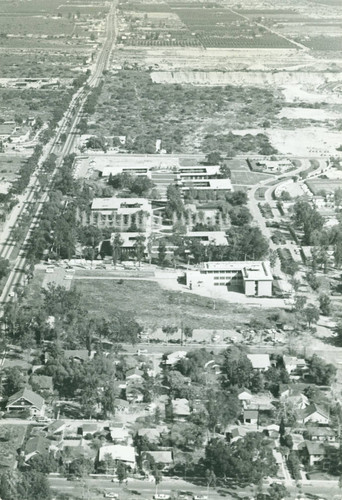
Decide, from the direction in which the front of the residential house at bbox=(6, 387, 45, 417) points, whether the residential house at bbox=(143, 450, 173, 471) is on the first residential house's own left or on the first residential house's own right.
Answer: on the first residential house's own left

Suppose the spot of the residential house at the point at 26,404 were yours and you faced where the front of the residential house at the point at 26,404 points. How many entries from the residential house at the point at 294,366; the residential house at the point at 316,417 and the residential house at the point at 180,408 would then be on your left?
3

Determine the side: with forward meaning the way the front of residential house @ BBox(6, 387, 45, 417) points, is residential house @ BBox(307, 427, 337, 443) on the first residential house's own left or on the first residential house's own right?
on the first residential house's own left

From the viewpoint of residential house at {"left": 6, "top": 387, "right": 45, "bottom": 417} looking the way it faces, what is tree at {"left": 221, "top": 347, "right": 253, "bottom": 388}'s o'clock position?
The tree is roughly at 9 o'clock from the residential house.

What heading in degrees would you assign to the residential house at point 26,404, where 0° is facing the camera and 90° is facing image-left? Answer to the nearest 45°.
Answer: approximately 0°

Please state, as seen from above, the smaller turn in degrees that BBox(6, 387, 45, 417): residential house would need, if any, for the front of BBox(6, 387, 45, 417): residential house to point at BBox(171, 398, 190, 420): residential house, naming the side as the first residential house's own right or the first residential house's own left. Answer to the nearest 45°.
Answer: approximately 90° to the first residential house's own left

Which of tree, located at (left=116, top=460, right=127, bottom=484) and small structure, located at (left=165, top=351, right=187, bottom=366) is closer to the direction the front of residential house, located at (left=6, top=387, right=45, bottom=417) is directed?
the tree

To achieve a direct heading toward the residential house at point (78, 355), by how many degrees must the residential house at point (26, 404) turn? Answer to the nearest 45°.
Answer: approximately 135° to its left

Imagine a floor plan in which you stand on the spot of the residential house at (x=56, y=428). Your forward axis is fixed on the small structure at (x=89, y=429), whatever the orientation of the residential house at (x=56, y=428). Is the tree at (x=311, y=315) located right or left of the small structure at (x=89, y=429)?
left

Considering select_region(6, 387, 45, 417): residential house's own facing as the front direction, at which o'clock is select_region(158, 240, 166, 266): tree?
The tree is roughly at 7 o'clock from the residential house.

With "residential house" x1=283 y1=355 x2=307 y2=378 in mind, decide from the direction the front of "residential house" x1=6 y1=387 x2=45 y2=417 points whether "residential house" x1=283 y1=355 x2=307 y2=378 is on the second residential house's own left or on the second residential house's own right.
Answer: on the second residential house's own left
